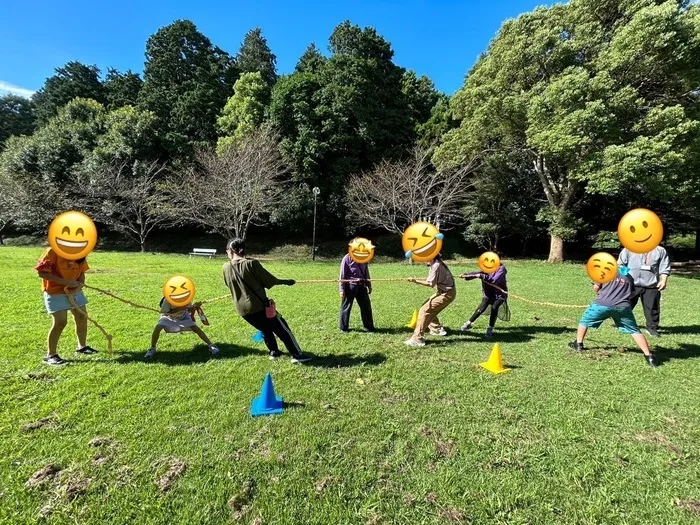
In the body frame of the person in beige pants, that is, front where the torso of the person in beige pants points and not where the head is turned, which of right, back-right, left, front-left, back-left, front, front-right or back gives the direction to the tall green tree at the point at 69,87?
front-right

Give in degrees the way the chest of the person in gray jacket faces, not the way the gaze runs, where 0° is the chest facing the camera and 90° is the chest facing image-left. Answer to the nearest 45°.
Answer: approximately 0°

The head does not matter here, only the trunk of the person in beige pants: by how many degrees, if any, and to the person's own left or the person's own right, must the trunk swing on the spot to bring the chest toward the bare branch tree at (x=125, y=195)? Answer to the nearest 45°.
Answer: approximately 45° to the person's own right

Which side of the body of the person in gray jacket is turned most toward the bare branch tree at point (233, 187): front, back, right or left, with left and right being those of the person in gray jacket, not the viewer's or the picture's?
right

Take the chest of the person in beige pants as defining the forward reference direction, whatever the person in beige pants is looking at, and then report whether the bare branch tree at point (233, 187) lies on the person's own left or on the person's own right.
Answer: on the person's own right

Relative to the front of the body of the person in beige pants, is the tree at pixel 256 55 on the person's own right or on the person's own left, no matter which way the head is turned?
on the person's own right

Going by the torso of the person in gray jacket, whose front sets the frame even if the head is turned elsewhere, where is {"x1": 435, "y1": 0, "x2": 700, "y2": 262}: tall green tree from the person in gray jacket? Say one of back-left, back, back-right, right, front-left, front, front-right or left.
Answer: back

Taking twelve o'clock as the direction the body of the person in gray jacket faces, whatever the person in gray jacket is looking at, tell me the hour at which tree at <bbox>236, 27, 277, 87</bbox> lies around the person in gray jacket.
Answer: The tree is roughly at 4 o'clock from the person in gray jacket.

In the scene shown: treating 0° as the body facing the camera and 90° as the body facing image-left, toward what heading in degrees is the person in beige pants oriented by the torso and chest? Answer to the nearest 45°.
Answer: approximately 90°

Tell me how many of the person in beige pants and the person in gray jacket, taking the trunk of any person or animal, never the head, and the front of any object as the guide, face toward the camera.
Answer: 1

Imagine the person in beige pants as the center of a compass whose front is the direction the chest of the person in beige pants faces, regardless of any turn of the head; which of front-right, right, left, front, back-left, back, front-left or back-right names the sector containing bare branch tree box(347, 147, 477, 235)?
right

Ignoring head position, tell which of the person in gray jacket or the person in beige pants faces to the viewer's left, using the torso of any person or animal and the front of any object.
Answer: the person in beige pants

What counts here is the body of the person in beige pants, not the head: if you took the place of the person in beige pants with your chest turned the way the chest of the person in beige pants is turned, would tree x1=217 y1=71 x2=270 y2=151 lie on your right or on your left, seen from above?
on your right
